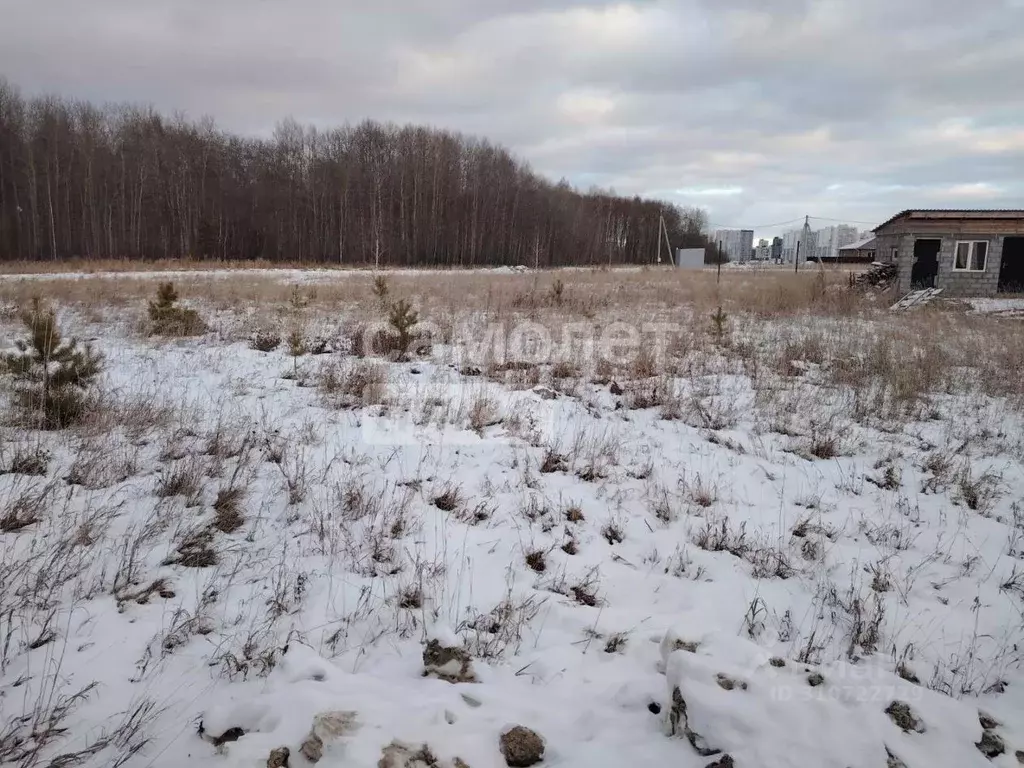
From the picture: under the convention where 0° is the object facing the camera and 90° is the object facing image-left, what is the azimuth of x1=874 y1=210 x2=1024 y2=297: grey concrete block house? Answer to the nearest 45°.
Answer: approximately 0°

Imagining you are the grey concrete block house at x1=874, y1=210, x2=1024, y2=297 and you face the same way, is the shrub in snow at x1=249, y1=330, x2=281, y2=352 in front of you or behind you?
in front

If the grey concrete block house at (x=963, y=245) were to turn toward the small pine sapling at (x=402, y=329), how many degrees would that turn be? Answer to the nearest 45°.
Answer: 0° — it already faces it

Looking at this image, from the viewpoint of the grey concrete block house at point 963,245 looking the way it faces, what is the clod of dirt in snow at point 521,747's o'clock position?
The clod of dirt in snow is roughly at 12 o'clock from the grey concrete block house.

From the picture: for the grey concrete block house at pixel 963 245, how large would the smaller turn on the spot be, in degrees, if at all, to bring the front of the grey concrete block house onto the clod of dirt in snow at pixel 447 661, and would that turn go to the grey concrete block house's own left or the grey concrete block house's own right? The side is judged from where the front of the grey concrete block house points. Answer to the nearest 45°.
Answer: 0° — it already faces it

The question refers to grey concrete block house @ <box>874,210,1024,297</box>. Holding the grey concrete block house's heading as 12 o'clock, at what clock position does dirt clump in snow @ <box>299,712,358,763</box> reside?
The dirt clump in snow is roughly at 12 o'clock from the grey concrete block house.

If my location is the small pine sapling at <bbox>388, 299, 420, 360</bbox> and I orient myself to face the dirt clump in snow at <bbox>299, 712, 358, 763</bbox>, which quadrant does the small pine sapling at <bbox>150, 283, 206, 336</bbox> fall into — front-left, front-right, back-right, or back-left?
back-right
